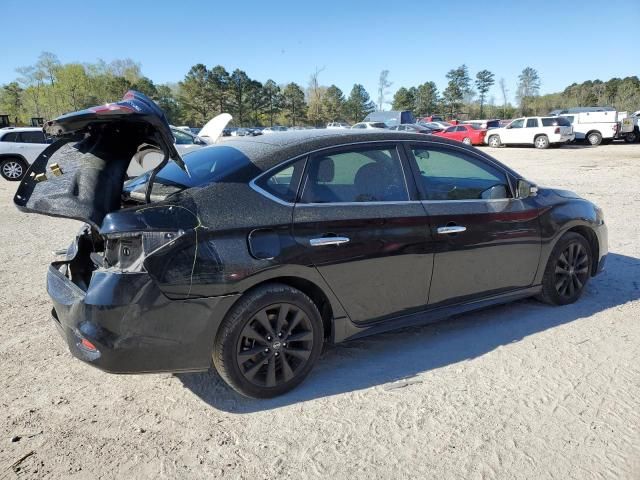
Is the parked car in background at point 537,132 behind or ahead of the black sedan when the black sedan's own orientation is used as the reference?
ahead

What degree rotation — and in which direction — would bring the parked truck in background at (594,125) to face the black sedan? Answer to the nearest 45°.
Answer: approximately 90° to its left

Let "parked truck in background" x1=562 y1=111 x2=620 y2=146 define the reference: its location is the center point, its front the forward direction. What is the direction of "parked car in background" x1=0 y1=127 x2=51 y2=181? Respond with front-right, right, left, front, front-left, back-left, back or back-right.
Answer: front-left

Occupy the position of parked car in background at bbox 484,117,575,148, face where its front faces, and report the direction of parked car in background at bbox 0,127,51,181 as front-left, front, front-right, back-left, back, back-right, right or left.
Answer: left

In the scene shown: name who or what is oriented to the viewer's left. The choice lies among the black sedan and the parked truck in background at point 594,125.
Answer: the parked truck in background

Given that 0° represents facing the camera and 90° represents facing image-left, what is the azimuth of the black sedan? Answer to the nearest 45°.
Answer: approximately 225°

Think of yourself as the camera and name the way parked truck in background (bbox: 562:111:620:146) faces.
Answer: facing to the left of the viewer

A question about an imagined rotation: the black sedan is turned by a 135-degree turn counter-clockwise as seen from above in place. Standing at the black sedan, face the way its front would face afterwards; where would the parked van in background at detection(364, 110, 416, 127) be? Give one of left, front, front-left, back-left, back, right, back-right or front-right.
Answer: right

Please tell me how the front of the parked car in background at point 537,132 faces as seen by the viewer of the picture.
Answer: facing away from the viewer and to the left of the viewer

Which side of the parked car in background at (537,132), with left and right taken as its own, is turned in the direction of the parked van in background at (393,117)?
front

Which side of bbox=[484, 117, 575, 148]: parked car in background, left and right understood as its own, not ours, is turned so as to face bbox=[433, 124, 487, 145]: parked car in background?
front

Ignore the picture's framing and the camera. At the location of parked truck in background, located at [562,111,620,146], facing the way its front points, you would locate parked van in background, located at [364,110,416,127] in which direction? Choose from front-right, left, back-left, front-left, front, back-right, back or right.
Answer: front-right

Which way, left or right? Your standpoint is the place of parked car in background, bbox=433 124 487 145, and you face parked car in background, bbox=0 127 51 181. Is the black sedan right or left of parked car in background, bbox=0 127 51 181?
left
